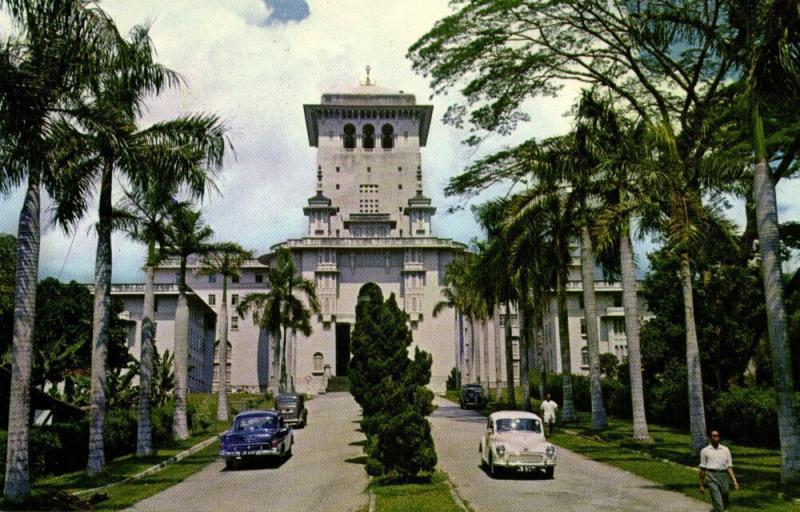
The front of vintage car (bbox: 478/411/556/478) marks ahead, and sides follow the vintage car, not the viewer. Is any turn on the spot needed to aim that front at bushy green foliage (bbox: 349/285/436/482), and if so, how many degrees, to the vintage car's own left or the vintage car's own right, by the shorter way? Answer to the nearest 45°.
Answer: approximately 90° to the vintage car's own right

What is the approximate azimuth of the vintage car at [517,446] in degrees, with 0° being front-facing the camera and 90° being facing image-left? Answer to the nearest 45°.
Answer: approximately 0°

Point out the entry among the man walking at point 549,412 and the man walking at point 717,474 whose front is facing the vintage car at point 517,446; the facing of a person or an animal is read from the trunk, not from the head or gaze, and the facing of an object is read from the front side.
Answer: the man walking at point 549,412

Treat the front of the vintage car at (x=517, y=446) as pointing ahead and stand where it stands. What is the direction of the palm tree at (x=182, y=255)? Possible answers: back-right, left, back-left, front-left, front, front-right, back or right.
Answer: back-right

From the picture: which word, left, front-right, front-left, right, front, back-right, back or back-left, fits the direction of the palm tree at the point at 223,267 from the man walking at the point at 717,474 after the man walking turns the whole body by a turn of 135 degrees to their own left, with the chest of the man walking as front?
left

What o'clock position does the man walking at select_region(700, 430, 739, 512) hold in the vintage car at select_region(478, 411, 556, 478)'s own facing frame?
The man walking is roughly at 11 o'clock from the vintage car.
